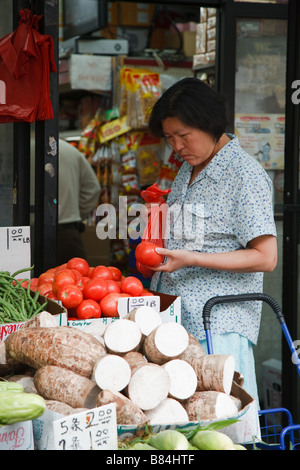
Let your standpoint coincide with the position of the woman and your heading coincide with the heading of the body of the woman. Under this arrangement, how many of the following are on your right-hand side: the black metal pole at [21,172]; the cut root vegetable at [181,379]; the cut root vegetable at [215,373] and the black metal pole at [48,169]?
2

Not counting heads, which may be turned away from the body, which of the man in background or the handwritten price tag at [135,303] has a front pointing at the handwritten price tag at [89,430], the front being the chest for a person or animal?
the handwritten price tag at [135,303]

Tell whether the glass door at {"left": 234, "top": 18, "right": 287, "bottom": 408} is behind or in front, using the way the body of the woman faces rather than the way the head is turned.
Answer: behind

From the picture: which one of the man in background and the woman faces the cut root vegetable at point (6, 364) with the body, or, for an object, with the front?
the woman

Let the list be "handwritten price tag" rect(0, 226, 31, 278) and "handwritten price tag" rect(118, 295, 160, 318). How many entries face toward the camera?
2

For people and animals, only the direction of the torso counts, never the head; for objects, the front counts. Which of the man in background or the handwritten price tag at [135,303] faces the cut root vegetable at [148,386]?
the handwritten price tag

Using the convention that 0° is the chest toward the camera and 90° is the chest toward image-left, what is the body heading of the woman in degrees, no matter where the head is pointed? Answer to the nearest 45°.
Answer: approximately 45°
